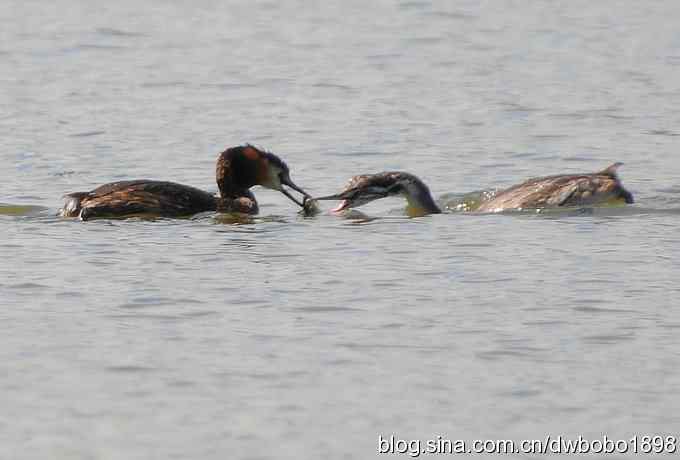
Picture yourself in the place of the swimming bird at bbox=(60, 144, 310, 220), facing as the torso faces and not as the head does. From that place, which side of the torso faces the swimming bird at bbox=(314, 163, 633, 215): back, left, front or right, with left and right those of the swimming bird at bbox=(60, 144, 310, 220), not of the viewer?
front

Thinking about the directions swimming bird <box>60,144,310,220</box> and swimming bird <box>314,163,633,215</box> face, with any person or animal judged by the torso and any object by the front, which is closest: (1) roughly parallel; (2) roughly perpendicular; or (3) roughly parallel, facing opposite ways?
roughly parallel, facing opposite ways

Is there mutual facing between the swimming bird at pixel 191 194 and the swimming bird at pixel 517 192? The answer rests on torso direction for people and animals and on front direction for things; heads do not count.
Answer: yes

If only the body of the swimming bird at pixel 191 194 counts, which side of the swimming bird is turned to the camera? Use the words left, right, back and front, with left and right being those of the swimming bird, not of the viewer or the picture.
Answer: right

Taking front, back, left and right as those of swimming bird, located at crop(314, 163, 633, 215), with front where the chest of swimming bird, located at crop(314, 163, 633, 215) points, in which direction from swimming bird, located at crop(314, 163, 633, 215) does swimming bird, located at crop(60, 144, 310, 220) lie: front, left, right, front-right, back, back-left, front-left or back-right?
front

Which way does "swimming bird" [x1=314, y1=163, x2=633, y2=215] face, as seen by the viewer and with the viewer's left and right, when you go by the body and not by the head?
facing to the left of the viewer

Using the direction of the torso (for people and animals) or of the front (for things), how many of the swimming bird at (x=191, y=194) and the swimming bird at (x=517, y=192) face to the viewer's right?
1
